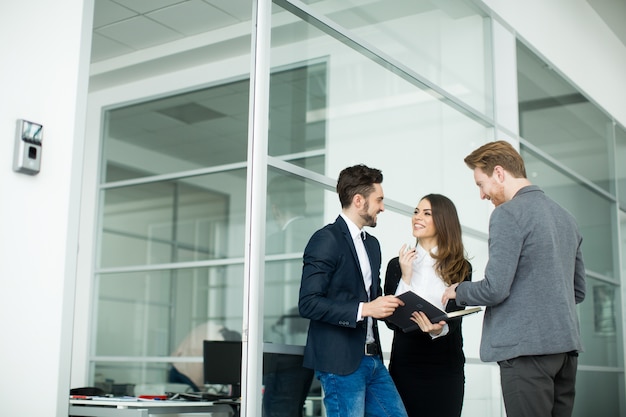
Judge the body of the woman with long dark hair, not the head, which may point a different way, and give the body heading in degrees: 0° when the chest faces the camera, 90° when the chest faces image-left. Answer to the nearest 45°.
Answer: approximately 0°

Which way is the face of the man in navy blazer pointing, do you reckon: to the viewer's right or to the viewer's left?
to the viewer's right

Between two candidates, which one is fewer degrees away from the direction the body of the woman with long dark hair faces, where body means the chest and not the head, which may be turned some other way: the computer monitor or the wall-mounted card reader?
the wall-mounted card reader

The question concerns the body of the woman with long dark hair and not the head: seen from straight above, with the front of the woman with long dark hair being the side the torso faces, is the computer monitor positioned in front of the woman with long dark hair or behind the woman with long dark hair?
behind

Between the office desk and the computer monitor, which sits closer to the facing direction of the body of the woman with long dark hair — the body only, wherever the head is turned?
the office desk

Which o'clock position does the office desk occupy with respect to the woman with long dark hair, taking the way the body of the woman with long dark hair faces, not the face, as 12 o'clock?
The office desk is roughly at 3 o'clock from the woman with long dark hair.

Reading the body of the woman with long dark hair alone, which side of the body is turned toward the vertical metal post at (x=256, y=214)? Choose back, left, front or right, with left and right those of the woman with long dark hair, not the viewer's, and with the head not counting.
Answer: right

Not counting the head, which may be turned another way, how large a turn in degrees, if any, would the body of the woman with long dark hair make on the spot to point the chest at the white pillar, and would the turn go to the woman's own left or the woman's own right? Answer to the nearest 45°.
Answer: approximately 45° to the woman's own right

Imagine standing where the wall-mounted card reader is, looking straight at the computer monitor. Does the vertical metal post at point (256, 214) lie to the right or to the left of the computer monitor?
right
